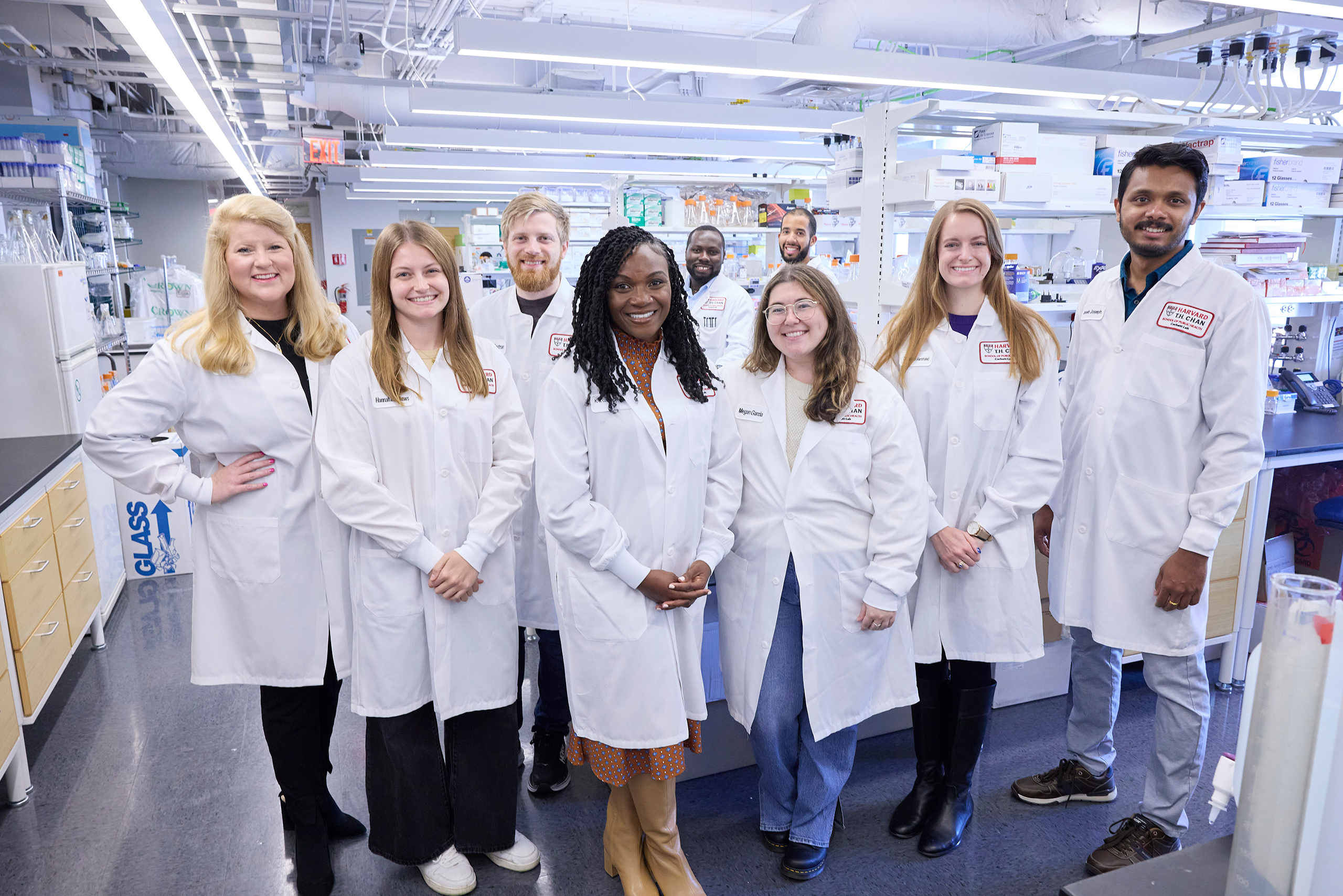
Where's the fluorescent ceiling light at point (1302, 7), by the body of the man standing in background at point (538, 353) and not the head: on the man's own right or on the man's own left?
on the man's own left

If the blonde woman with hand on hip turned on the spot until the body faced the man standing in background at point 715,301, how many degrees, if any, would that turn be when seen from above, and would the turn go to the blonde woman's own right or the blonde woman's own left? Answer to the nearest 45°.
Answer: approximately 90° to the blonde woman's own left

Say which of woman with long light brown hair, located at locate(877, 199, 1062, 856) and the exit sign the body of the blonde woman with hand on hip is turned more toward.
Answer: the woman with long light brown hair

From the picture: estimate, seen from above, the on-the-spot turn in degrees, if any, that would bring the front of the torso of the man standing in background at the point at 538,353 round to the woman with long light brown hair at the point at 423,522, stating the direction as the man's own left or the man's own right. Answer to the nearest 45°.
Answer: approximately 45° to the man's own right

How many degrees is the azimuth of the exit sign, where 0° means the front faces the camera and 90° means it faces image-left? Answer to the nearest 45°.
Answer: approximately 0°

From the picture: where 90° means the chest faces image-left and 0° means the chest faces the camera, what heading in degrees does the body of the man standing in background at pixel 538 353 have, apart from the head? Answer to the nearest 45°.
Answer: approximately 0°

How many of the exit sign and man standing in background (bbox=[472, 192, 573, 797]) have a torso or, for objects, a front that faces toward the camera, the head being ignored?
2

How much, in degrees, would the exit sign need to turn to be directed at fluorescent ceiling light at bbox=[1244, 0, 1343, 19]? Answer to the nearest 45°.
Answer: approximately 45° to its left
